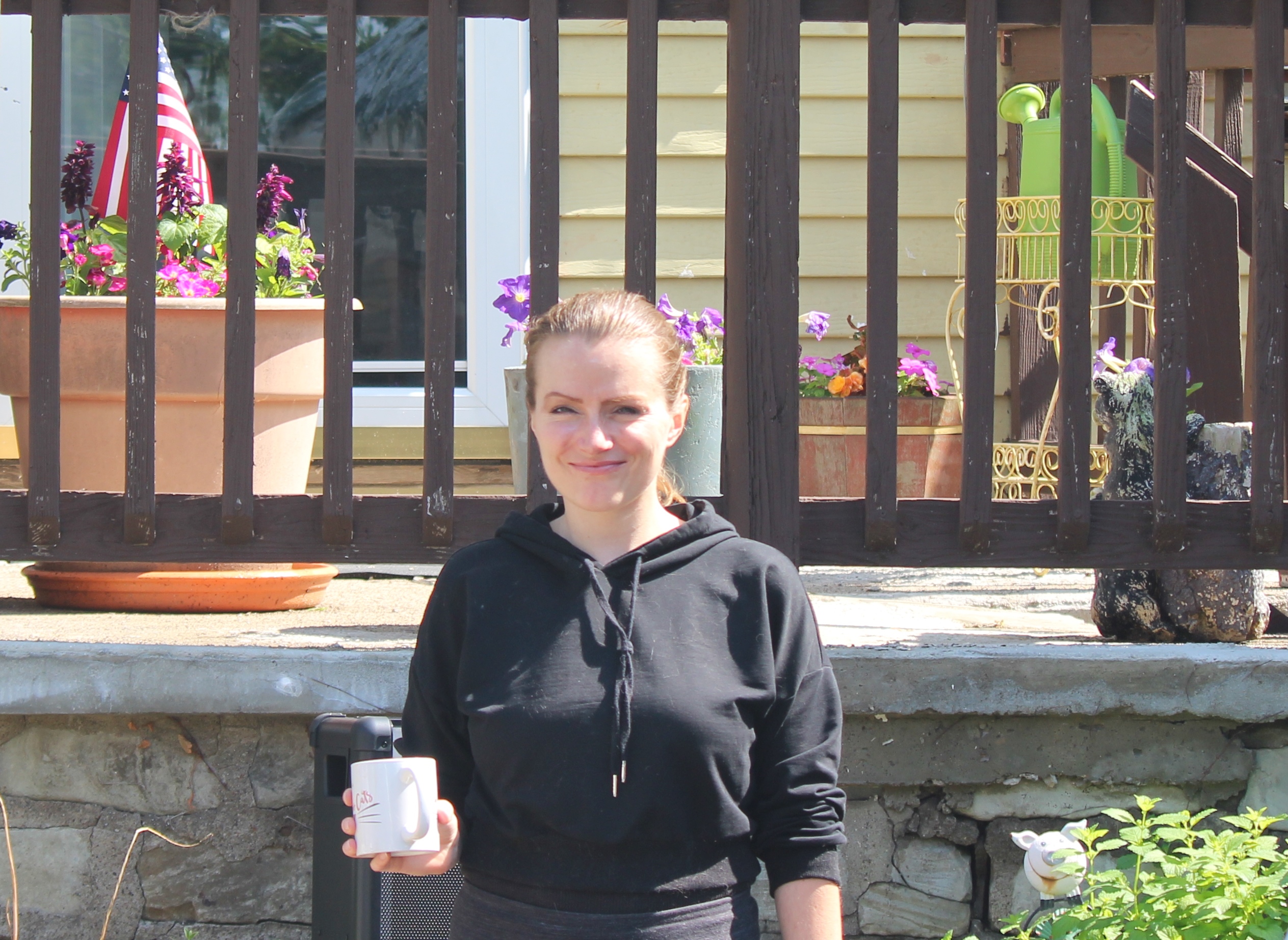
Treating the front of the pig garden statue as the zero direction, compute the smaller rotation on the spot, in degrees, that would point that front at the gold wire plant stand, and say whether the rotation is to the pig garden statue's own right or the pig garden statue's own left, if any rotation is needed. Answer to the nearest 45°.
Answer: approximately 180°

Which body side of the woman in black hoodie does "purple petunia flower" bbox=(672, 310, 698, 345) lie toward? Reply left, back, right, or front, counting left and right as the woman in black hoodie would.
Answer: back

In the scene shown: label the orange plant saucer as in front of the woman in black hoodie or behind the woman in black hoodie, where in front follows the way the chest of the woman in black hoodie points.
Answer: behind

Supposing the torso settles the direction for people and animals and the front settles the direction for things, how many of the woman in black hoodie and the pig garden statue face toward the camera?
2

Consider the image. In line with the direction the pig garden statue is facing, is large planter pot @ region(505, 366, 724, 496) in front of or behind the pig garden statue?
behind

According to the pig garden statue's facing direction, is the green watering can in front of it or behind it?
behind

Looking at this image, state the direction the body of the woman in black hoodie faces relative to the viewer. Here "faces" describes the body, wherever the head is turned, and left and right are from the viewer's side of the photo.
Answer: facing the viewer
